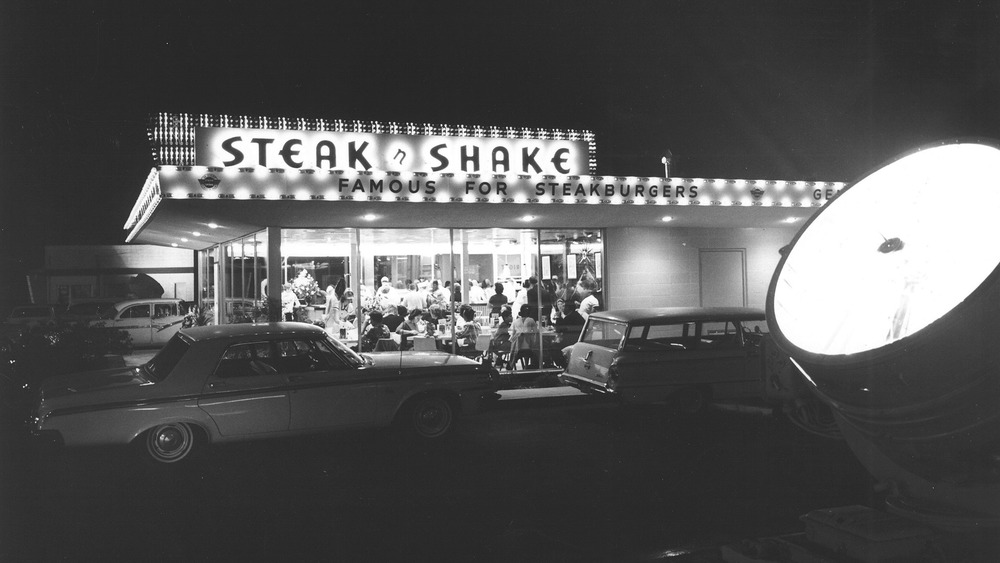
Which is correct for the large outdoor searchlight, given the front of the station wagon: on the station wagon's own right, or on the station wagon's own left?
on the station wagon's own right

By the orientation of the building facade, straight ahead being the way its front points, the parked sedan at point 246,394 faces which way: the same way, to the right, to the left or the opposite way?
to the left

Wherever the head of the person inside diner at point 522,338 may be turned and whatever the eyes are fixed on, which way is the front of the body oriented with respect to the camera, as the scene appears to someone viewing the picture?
away from the camera

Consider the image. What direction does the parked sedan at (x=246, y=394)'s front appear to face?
to the viewer's right

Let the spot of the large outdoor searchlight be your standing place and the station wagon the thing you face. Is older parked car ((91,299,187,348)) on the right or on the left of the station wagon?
left

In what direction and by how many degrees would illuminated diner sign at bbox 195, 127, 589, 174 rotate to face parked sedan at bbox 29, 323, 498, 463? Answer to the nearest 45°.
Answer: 0° — it already faces it

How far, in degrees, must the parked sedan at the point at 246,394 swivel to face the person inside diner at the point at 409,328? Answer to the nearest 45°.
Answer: approximately 45° to its left

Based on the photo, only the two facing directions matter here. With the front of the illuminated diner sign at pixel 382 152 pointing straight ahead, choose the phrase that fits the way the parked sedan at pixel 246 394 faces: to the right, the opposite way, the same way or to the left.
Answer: to the left

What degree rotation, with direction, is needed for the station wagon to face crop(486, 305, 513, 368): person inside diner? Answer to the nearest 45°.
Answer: approximately 90° to its left

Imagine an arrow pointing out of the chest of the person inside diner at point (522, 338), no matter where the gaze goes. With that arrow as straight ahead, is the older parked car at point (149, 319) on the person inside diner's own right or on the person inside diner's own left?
on the person inside diner's own left

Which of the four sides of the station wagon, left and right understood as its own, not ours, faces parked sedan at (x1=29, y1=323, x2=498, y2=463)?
back
